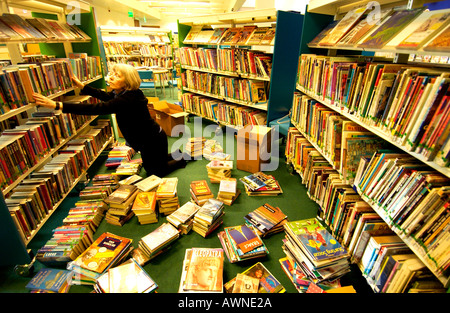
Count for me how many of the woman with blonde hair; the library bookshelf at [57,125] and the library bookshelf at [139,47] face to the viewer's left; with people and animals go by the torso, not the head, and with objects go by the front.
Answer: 1

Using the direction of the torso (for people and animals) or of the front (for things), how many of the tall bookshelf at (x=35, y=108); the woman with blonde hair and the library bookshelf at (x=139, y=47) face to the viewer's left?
1

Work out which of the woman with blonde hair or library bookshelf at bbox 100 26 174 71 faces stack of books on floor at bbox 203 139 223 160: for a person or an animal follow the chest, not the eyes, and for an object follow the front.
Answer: the library bookshelf

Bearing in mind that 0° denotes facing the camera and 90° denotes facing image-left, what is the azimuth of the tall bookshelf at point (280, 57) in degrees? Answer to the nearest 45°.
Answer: approximately 45°

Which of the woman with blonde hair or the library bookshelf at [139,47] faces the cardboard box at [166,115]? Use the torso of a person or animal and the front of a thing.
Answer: the library bookshelf

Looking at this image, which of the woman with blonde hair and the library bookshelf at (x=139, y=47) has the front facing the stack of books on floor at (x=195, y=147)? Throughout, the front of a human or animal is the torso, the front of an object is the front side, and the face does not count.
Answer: the library bookshelf

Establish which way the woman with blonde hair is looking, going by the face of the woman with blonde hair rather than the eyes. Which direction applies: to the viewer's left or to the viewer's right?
to the viewer's left

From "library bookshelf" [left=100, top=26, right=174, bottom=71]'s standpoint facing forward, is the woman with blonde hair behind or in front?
in front

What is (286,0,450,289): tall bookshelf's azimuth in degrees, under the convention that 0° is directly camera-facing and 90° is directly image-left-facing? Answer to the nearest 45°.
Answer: approximately 45°

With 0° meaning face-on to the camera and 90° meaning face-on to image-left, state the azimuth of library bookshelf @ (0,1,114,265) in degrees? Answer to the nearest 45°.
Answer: approximately 315°

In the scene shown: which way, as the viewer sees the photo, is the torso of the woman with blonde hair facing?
to the viewer's left
